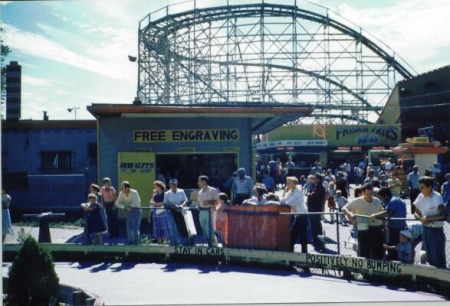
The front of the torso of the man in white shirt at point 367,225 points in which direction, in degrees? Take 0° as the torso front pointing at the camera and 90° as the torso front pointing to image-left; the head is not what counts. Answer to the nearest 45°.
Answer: approximately 0°

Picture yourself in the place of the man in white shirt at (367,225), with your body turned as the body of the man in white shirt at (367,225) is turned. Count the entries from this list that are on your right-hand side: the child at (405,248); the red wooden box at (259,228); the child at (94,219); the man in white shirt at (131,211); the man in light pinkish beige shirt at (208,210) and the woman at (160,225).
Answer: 5
